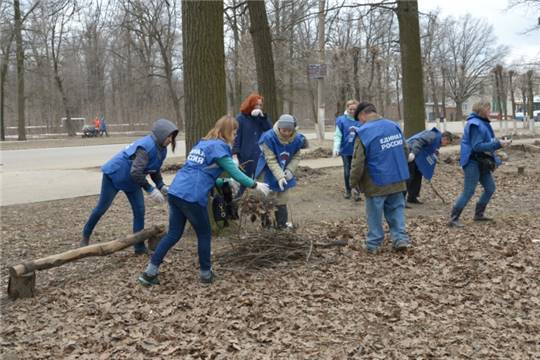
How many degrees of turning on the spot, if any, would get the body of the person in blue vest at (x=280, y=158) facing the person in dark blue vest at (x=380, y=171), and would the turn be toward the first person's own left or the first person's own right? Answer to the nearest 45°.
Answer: approximately 45° to the first person's own left

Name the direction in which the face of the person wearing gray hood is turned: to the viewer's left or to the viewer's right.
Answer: to the viewer's right

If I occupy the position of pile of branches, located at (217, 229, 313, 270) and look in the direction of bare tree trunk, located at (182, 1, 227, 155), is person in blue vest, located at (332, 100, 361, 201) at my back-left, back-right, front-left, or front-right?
front-right

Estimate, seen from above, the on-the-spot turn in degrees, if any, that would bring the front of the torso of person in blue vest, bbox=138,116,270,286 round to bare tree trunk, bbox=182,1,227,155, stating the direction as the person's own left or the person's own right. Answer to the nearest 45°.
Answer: approximately 45° to the person's own left

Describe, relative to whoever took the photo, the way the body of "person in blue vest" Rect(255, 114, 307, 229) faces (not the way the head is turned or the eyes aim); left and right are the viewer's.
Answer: facing the viewer

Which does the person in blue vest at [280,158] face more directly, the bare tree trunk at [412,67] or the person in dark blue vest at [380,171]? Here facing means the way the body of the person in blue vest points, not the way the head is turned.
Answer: the person in dark blue vest

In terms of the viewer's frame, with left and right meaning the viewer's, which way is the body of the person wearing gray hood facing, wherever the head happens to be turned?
facing to the right of the viewer

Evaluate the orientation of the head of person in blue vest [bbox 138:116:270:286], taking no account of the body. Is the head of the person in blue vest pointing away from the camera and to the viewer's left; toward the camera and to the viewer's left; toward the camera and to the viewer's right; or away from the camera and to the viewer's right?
away from the camera and to the viewer's right
